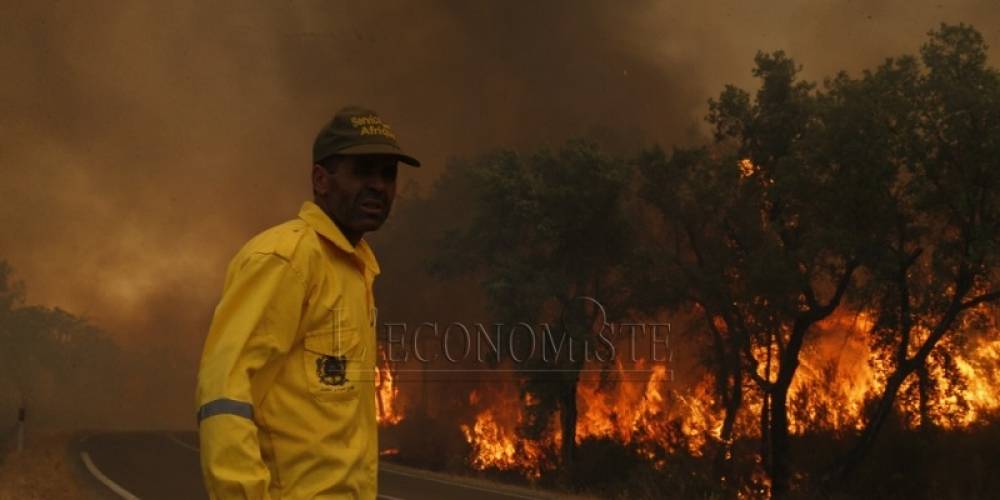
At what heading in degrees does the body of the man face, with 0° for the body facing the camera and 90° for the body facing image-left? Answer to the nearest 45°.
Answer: approximately 315°

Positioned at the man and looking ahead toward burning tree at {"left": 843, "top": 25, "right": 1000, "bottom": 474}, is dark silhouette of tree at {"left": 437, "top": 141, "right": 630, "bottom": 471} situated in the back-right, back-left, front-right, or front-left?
front-left

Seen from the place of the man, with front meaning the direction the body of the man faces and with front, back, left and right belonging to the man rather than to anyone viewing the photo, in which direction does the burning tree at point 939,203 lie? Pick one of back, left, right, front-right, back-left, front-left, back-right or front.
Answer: left

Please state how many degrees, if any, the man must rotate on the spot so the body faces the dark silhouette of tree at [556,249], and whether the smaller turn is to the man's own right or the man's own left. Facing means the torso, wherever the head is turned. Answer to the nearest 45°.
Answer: approximately 135° to the man's own left

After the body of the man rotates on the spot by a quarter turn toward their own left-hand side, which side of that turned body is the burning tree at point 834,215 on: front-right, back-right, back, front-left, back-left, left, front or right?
front
